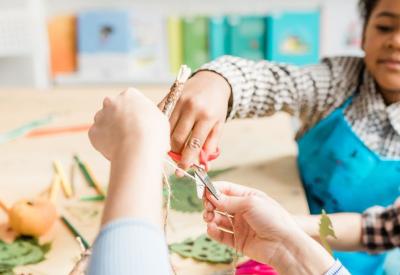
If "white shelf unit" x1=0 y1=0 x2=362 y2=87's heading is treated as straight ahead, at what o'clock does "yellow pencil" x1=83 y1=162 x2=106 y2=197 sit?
The yellow pencil is roughly at 12 o'clock from the white shelf unit.

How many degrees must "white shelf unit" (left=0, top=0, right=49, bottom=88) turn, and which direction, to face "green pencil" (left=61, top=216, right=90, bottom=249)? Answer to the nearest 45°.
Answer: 0° — it already faces it

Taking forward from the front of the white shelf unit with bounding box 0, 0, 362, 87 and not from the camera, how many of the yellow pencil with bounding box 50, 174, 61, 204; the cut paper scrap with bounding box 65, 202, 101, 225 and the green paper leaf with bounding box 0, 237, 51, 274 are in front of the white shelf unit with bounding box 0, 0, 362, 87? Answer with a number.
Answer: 3

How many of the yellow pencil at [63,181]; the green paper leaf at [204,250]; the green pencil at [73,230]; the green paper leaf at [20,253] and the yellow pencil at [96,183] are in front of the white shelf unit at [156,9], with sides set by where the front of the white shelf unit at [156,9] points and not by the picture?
5

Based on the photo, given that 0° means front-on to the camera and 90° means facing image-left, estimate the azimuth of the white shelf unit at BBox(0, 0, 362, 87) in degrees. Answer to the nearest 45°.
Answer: approximately 0°

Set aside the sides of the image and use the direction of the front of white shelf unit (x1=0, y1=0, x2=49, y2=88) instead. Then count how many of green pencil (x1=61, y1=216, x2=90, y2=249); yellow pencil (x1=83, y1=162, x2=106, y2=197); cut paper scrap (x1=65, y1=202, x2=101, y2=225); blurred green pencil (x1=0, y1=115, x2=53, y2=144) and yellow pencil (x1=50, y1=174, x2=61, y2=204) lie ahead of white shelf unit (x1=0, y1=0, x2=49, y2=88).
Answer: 5

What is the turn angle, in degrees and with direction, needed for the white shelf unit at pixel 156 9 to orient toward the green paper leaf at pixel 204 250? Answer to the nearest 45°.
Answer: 0° — it already faces it

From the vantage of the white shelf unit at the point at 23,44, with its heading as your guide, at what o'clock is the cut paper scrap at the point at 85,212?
The cut paper scrap is roughly at 12 o'clock from the white shelf unit.

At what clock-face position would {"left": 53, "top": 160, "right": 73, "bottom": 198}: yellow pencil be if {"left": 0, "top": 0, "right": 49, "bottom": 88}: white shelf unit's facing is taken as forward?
The yellow pencil is roughly at 12 o'clock from the white shelf unit.

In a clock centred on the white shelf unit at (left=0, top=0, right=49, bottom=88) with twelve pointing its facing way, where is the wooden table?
The wooden table is roughly at 12 o'clock from the white shelf unit.

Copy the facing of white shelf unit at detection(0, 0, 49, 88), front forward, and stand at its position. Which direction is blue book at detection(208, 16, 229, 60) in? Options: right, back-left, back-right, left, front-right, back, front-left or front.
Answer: left
